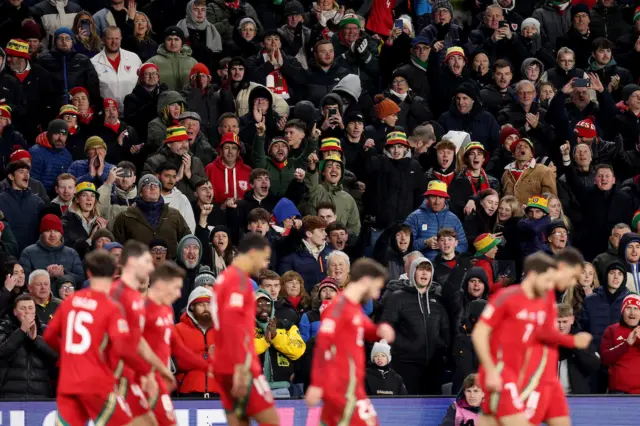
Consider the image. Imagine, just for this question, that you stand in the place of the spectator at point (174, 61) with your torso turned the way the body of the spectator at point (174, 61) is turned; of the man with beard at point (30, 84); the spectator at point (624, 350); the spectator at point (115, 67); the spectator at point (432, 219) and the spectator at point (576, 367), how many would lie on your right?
2

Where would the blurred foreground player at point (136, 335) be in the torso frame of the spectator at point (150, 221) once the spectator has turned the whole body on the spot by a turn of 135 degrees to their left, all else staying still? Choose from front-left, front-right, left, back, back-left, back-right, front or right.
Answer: back-right

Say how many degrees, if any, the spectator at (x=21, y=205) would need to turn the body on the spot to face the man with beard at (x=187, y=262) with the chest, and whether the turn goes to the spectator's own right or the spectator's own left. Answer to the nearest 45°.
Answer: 0° — they already face them

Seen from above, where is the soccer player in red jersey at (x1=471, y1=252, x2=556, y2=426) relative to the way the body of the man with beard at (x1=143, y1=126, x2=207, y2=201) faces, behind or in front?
in front

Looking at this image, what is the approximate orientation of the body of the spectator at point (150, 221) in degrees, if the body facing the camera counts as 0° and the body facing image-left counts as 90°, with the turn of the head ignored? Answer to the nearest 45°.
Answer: approximately 0°

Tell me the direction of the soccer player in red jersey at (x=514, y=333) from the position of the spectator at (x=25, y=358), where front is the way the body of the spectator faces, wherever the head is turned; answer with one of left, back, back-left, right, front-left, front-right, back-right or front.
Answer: front-left
